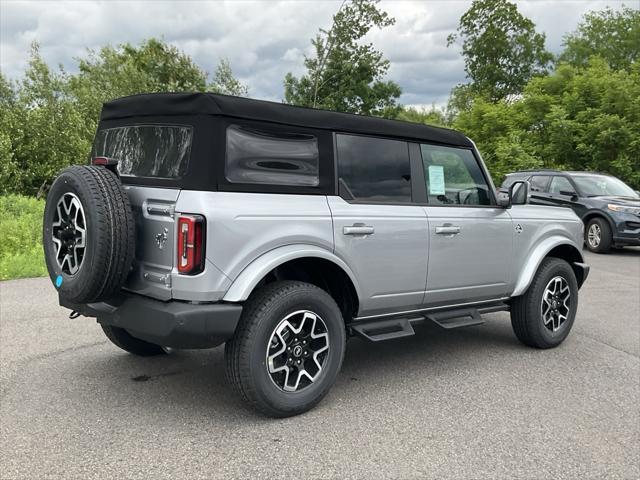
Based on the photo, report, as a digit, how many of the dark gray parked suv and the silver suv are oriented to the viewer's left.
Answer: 0

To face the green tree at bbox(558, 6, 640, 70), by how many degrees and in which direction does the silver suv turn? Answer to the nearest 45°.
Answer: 0° — it already faces it

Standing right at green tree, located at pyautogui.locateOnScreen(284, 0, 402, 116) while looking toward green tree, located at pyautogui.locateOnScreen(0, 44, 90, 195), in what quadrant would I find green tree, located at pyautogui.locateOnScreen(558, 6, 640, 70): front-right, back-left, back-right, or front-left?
back-left

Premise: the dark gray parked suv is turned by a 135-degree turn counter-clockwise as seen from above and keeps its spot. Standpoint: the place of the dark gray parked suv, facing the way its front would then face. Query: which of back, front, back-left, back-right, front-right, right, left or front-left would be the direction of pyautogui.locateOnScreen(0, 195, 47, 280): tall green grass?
back-left

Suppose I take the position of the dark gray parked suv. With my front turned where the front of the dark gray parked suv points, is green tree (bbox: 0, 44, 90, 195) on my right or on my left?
on my right

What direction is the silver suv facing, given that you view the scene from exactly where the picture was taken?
facing away from the viewer and to the right of the viewer

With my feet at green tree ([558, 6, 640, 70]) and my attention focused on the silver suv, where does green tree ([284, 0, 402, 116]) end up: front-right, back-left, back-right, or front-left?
front-right

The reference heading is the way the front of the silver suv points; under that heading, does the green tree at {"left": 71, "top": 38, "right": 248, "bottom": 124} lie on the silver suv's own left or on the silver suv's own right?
on the silver suv's own left

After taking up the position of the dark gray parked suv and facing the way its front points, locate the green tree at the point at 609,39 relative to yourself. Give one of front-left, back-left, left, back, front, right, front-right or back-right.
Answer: back-left

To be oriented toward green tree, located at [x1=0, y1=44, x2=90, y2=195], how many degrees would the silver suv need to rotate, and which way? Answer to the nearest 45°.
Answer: approximately 90° to its left

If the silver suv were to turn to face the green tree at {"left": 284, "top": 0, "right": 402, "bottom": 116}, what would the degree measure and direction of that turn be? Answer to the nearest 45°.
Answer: approximately 45° to its left

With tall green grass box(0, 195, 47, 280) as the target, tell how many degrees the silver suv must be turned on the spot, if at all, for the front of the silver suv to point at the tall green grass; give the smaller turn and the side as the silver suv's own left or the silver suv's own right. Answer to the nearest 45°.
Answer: approximately 90° to the silver suv's own left

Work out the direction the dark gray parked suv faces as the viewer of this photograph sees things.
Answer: facing the viewer and to the right of the viewer

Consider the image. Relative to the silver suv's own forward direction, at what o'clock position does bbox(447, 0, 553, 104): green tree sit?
The green tree is roughly at 11 o'clock from the silver suv.
